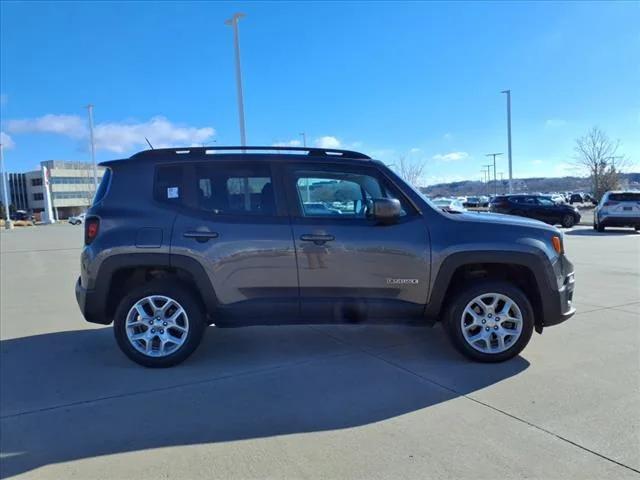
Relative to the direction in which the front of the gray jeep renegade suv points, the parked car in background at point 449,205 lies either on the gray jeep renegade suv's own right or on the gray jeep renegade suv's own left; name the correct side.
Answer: on the gray jeep renegade suv's own left

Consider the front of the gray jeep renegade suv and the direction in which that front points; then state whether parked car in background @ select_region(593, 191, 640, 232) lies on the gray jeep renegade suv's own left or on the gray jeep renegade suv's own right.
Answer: on the gray jeep renegade suv's own left

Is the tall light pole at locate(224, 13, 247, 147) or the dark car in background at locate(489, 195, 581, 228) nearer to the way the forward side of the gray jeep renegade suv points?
the dark car in background

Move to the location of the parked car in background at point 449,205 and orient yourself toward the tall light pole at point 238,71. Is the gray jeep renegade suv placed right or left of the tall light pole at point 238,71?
left

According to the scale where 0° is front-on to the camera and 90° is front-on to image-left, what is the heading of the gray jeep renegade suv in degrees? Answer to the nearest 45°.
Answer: approximately 270°

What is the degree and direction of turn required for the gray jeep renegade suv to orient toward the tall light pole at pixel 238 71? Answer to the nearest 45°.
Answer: approximately 90° to its left

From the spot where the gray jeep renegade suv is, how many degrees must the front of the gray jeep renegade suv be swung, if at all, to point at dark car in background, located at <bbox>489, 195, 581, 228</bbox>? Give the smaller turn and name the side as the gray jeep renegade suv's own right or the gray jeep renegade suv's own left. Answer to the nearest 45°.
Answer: approximately 45° to the gray jeep renegade suv's own left
